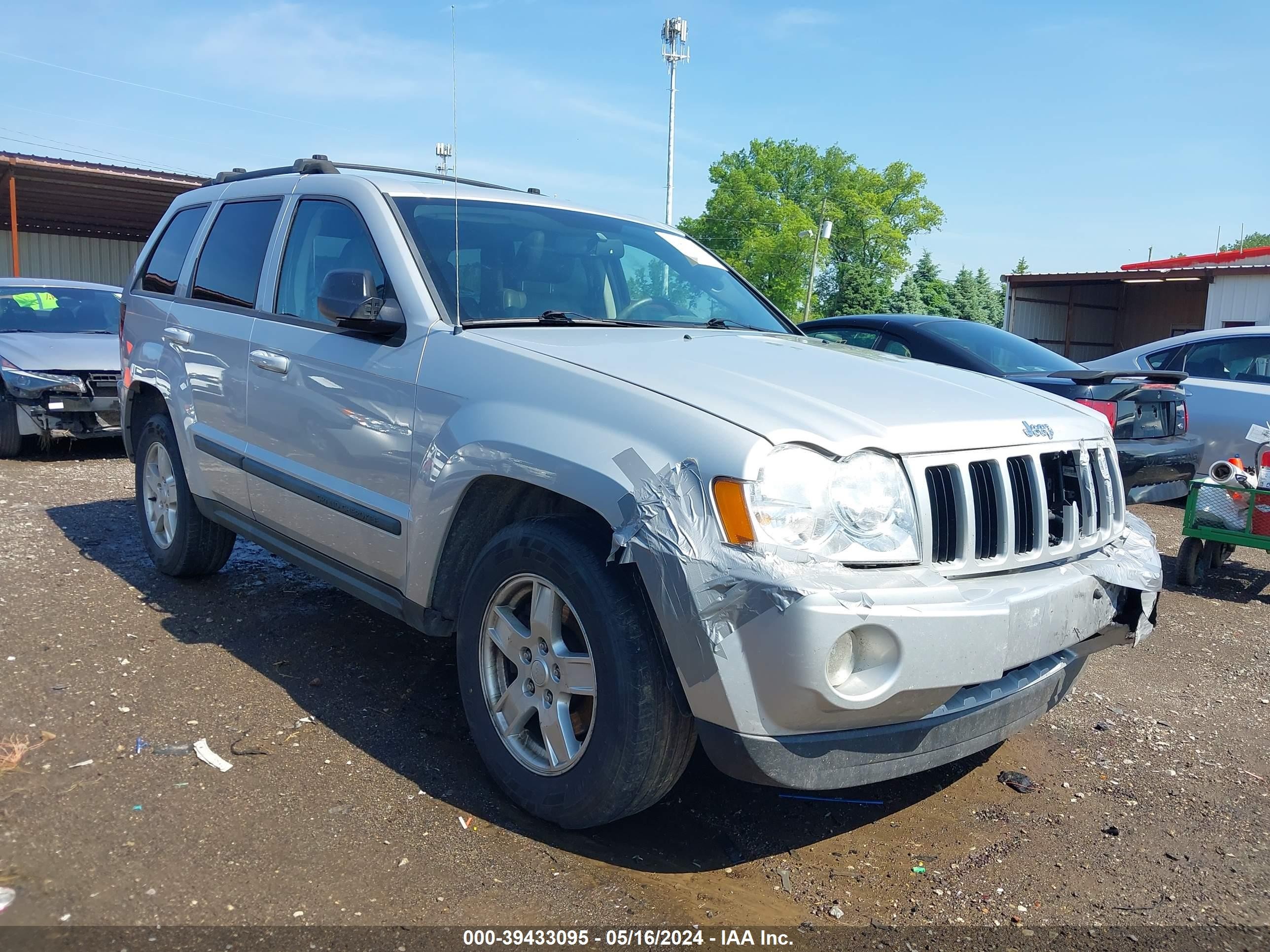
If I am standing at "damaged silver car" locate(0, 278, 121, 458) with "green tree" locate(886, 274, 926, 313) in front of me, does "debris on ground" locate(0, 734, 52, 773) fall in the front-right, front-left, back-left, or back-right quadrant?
back-right

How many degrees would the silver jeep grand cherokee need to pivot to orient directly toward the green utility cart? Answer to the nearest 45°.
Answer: approximately 90° to its left

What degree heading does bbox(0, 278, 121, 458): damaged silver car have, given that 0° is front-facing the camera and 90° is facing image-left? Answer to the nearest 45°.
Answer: approximately 315°

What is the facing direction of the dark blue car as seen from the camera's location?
facing away from the viewer and to the left of the viewer

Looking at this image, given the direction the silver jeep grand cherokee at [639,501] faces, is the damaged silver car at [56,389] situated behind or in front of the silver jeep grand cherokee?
behind

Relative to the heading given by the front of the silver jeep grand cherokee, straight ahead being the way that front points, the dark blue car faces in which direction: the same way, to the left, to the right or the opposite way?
the opposite way

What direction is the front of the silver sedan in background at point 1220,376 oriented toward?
to the viewer's right

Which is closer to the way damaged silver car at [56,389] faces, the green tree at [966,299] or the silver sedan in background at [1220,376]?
the silver sedan in background

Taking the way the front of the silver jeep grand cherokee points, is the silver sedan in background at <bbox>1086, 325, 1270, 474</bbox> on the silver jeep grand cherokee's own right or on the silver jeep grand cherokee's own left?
on the silver jeep grand cherokee's own left

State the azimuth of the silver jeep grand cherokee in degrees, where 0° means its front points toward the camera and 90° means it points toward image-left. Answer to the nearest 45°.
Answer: approximately 315°
